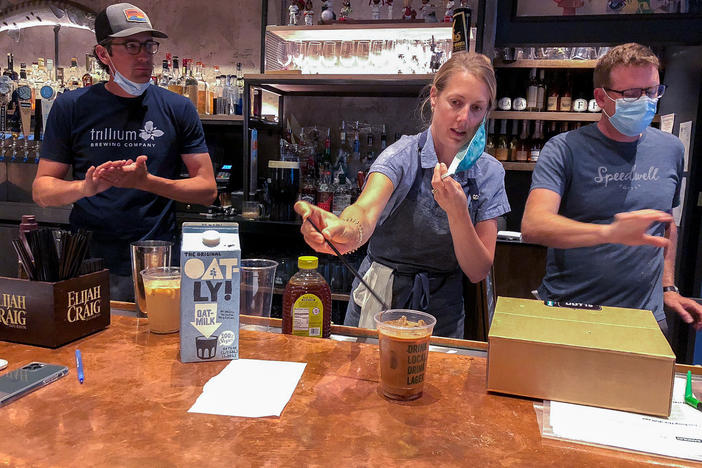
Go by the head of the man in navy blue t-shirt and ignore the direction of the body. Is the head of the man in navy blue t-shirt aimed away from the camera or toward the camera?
toward the camera

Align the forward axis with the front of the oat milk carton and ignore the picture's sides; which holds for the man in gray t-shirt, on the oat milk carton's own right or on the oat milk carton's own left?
on the oat milk carton's own left

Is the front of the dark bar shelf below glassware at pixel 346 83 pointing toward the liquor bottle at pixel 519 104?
no

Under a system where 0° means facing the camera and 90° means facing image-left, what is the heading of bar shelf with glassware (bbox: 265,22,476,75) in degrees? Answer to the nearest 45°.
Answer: approximately 0°

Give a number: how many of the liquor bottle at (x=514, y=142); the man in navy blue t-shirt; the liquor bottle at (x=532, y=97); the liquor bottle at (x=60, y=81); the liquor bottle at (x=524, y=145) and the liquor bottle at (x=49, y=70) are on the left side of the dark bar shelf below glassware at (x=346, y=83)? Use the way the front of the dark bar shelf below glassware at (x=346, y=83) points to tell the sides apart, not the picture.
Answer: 3

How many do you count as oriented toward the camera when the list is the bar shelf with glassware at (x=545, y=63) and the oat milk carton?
2

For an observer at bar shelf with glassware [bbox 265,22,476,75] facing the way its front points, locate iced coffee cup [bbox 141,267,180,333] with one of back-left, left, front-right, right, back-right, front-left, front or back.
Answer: front

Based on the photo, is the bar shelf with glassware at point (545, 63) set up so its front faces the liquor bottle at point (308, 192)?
no

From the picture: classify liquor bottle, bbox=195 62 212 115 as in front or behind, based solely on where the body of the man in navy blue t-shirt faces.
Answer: behind

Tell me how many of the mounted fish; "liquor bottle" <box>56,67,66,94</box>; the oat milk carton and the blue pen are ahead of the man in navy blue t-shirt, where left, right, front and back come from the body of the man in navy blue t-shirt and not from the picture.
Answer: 2

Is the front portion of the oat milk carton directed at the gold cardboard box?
no

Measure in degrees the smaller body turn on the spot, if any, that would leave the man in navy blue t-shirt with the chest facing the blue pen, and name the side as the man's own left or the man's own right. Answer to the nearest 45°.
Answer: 0° — they already face it

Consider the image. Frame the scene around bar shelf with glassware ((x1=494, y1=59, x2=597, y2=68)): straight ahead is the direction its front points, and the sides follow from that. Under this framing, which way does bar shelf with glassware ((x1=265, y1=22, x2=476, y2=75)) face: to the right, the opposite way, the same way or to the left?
the same way

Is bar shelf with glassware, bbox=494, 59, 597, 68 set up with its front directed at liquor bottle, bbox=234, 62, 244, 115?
no

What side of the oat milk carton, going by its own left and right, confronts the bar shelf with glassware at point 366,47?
back

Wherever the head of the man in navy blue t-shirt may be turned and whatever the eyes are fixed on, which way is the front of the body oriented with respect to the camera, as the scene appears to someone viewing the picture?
toward the camera

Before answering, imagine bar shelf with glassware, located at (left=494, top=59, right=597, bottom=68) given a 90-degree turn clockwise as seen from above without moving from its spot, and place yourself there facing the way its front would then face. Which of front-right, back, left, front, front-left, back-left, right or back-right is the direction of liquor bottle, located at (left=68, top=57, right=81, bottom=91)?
front

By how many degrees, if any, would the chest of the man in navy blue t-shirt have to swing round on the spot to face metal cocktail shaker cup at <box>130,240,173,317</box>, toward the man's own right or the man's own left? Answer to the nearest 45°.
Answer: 0° — they already face it

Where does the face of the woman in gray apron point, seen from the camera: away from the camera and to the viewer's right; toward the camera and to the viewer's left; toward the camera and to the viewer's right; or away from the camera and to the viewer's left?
toward the camera and to the viewer's left

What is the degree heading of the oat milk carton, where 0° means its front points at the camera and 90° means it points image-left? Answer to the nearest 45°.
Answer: approximately 0°

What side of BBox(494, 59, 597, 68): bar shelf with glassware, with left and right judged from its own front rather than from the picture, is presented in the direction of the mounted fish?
right
